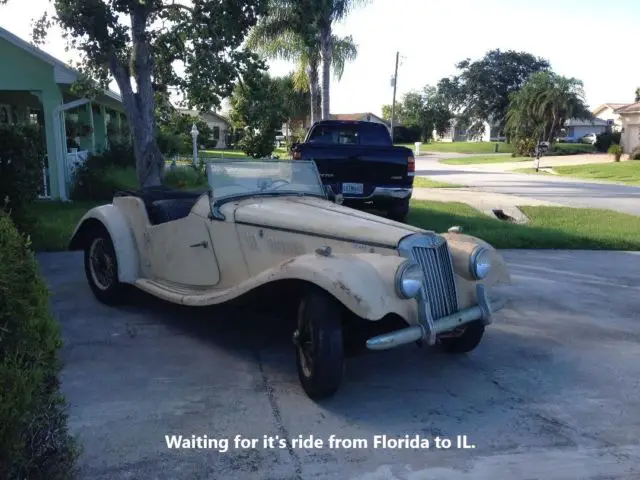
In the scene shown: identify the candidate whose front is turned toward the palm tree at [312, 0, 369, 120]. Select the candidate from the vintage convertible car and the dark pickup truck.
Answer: the dark pickup truck

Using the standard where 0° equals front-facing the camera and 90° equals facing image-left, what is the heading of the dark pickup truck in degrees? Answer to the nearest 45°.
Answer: approximately 180°

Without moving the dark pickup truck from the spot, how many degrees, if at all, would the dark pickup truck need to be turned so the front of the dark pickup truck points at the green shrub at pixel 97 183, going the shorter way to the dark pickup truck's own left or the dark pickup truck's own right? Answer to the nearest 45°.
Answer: approximately 45° to the dark pickup truck's own left

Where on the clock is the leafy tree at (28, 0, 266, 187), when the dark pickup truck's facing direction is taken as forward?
The leafy tree is roughly at 10 o'clock from the dark pickup truck.

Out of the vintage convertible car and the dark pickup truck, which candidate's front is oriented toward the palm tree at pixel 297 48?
the dark pickup truck

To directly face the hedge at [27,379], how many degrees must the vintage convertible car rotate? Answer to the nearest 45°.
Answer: approximately 90° to its right

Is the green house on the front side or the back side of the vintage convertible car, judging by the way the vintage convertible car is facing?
on the back side

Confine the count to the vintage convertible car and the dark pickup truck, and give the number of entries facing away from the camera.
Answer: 1

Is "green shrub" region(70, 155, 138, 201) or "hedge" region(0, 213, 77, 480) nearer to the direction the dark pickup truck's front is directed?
the green shrub

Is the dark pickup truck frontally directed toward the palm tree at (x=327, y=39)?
yes

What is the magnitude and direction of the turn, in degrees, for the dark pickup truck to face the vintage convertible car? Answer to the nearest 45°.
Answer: approximately 180°

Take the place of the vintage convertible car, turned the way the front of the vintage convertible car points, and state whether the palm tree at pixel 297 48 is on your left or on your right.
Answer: on your left

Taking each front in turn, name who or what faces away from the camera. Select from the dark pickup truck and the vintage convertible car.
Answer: the dark pickup truck

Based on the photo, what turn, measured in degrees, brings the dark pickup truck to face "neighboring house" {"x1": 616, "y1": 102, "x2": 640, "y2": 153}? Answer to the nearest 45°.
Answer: approximately 45° to its right

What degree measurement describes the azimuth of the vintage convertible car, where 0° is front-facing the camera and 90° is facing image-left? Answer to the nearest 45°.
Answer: approximately 315°

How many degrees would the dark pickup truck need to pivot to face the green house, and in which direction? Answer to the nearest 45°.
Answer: approximately 45° to its left

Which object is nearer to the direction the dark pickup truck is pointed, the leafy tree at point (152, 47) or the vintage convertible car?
the leafy tree
